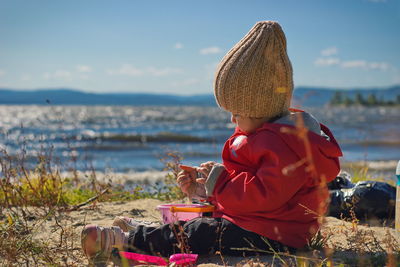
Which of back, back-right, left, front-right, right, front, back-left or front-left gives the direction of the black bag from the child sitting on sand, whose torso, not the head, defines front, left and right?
back-right

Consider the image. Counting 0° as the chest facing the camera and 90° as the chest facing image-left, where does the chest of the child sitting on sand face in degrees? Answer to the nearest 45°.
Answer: approximately 90°
